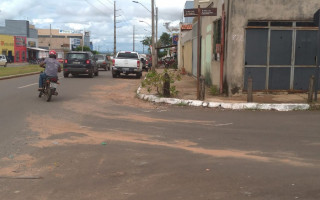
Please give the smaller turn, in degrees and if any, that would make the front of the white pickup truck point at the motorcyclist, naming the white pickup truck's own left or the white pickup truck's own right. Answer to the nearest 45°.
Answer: approximately 180°

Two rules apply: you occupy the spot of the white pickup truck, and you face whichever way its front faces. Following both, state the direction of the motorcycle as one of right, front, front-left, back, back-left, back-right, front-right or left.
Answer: back

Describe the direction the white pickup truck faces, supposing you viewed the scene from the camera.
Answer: facing away from the viewer

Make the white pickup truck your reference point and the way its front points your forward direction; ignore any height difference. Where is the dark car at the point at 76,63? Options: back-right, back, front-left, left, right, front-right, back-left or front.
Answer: left
